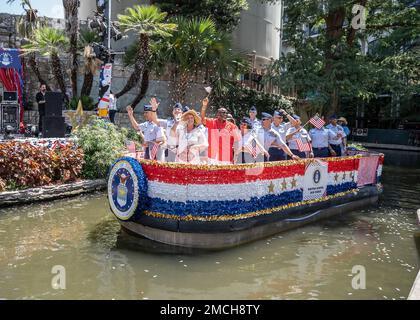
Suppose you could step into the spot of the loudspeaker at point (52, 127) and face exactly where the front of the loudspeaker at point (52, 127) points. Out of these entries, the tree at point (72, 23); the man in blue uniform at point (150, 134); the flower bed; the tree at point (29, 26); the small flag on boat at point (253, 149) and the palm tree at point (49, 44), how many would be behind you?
3

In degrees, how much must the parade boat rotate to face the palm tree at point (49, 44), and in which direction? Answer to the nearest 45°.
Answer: approximately 90° to its right

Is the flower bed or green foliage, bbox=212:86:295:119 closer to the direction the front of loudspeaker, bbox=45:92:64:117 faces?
the flower bed

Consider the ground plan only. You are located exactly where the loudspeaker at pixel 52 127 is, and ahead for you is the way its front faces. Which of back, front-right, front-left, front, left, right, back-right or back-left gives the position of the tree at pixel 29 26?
back

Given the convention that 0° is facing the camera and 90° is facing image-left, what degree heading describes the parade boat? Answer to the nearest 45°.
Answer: approximately 45°

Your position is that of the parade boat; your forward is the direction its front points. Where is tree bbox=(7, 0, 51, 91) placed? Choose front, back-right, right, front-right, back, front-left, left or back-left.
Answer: right

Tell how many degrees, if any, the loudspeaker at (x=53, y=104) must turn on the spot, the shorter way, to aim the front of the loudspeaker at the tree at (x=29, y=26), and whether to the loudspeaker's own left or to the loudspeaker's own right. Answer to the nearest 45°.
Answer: approximately 180°

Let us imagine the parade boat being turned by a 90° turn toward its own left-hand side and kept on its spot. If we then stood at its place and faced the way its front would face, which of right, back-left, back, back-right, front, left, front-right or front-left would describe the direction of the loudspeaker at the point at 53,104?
back

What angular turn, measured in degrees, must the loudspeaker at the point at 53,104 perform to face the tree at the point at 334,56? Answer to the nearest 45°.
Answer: approximately 90° to its left

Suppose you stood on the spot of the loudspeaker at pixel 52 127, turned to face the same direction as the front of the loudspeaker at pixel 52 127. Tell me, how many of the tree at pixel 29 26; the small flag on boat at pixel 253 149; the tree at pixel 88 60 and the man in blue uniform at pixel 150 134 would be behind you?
2

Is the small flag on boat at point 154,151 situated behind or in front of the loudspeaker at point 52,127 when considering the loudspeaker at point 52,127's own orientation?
in front

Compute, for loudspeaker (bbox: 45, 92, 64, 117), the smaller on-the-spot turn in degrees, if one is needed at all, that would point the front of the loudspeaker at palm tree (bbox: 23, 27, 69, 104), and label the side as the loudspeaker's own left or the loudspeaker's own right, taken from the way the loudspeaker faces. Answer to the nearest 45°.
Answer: approximately 180°

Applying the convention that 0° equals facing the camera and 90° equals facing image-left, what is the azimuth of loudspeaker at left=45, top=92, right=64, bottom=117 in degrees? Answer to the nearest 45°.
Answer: approximately 0°

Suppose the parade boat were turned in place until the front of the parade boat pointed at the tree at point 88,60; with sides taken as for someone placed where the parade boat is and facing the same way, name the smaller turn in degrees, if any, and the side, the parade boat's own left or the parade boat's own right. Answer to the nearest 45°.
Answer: approximately 90° to the parade boat's own right

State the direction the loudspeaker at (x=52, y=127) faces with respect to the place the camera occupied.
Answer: facing the viewer

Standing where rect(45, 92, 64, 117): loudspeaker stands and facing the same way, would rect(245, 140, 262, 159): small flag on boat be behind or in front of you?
in front
